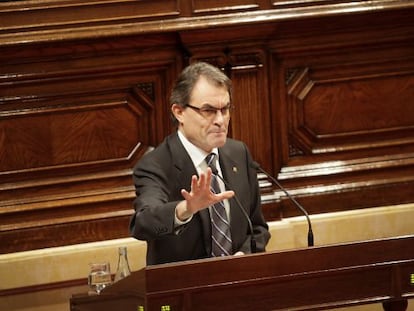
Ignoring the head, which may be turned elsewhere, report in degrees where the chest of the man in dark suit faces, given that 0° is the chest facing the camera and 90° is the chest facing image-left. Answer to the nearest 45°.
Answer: approximately 315°
